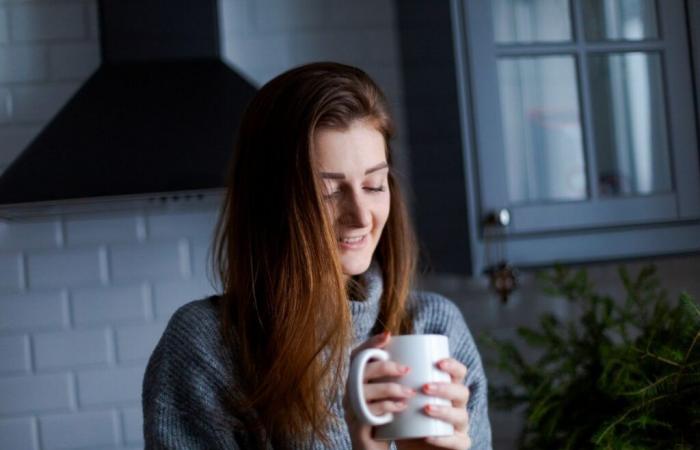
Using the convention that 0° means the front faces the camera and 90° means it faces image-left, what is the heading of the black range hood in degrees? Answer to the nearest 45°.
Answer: approximately 0°

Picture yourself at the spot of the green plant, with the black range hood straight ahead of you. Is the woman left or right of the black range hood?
left

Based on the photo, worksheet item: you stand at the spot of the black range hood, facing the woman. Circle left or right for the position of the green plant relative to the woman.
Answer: left

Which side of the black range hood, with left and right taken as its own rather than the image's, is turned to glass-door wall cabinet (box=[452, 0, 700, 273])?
left

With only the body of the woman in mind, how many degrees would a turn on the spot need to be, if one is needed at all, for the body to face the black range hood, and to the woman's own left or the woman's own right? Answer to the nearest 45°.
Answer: approximately 180°

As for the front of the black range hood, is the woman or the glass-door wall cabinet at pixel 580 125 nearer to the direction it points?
the woman

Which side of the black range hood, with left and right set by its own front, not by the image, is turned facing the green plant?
left

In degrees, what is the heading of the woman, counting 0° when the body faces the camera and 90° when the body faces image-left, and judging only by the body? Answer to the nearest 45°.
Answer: approximately 315°

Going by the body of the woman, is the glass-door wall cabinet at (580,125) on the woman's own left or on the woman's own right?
on the woman's own left

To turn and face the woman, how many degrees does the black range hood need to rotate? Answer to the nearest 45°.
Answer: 0° — it already faces them
